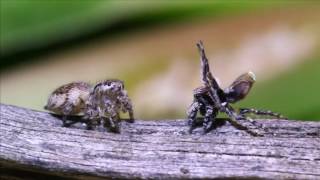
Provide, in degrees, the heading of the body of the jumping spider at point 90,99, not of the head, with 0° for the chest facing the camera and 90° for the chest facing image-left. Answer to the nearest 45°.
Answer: approximately 270°
